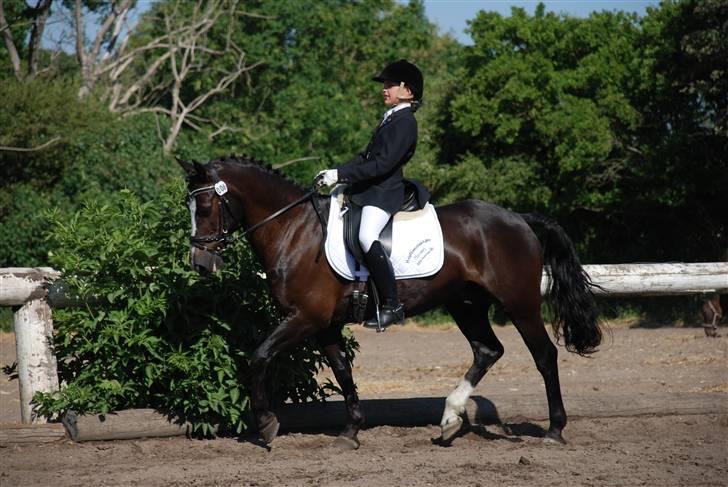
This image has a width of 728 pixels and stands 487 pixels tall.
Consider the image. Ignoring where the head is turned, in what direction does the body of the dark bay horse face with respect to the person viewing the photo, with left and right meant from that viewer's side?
facing to the left of the viewer

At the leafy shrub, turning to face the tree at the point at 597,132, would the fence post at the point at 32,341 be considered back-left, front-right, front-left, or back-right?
back-left

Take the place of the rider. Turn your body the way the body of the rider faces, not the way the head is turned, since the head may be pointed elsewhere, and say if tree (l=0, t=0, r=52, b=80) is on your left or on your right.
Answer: on your right

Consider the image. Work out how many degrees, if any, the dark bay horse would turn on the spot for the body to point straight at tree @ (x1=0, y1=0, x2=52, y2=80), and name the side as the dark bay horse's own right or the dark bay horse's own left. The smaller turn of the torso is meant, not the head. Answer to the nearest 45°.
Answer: approximately 45° to the dark bay horse's own right

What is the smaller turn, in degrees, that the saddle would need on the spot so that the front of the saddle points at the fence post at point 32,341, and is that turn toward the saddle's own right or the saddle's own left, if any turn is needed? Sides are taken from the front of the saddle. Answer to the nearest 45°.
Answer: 0° — it already faces it

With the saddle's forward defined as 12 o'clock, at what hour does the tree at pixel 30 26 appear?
The tree is roughly at 2 o'clock from the saddle.

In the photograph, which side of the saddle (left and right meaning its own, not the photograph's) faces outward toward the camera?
left

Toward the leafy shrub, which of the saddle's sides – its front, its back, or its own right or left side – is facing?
front

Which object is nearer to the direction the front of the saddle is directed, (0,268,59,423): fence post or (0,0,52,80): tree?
the fence post

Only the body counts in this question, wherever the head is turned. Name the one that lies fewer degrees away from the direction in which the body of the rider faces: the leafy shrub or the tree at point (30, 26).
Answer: the leafy shrub

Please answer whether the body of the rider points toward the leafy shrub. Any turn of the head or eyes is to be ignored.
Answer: yes

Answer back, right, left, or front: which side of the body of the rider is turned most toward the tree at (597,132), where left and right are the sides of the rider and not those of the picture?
right

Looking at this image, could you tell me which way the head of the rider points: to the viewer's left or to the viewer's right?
to the viewer's left

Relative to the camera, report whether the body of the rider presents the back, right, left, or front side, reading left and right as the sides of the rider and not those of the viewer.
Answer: left

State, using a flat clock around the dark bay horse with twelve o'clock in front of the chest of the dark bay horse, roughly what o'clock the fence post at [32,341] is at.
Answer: The fence post is roughly at 12 o'clock from the dark bay horse.

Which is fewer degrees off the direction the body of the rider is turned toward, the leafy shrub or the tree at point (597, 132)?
the leafy shrub
